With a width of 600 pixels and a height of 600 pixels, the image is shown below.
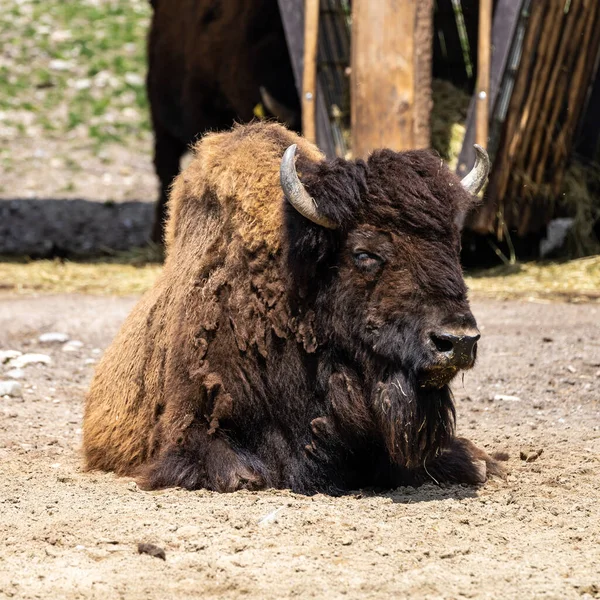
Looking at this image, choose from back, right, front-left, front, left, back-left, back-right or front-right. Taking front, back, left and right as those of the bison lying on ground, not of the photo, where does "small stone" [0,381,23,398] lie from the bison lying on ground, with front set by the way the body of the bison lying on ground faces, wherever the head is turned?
back

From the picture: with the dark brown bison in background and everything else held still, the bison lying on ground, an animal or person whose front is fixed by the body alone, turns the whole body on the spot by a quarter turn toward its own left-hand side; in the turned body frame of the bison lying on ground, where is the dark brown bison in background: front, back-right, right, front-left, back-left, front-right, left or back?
front-left

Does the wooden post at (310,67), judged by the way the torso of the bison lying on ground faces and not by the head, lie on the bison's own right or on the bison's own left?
on the bison's own left

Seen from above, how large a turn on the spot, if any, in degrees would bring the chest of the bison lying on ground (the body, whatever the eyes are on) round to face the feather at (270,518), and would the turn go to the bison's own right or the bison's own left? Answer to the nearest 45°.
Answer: approximately 45° to the bison's own right

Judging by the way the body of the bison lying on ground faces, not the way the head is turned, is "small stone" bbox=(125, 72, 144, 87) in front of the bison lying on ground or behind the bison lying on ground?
behind

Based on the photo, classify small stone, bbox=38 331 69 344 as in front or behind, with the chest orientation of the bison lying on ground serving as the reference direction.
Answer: behind

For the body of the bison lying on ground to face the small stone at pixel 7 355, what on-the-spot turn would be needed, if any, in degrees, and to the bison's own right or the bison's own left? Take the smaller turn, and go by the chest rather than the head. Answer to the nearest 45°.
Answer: approximately 180°

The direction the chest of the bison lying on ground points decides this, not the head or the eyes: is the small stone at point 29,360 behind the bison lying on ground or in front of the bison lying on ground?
behind

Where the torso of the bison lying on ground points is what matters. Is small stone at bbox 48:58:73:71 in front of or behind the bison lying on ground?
behind

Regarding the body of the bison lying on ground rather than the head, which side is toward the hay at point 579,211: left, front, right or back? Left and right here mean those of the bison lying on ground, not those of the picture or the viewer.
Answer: left

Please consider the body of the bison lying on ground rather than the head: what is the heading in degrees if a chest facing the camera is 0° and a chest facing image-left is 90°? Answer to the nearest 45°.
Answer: approximately 315°

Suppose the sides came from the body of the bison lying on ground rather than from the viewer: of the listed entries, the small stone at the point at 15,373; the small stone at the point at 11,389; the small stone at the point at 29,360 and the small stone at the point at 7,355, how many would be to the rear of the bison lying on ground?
4

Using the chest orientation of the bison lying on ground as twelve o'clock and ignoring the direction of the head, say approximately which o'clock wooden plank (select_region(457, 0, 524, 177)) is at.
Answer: The wooden plank is roughly at 8 o'clock from the bison lying on ground.
